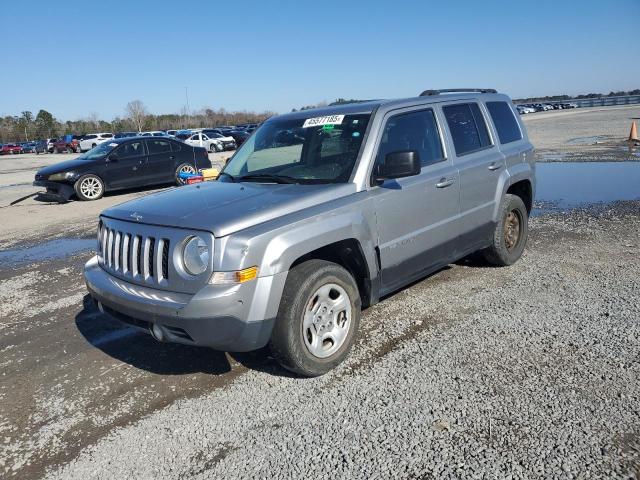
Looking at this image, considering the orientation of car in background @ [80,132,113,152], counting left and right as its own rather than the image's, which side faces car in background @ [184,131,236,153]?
left

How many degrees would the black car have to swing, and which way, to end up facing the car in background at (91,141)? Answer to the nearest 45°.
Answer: approximately 135° to its right

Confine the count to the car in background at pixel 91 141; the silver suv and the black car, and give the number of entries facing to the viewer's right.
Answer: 0

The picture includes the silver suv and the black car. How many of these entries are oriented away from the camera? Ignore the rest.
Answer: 0

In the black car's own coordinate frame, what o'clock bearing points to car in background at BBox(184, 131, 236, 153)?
The car in background is roughly at 5 o'clock from the black car.

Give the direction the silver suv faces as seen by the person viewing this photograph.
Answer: facing the viewer and to the left of the viewer

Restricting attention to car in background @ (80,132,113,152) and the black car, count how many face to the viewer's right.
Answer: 0

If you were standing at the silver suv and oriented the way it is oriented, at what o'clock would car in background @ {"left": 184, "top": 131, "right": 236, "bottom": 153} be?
The car in background is roughly at 4 o'clock from the silver suv.
